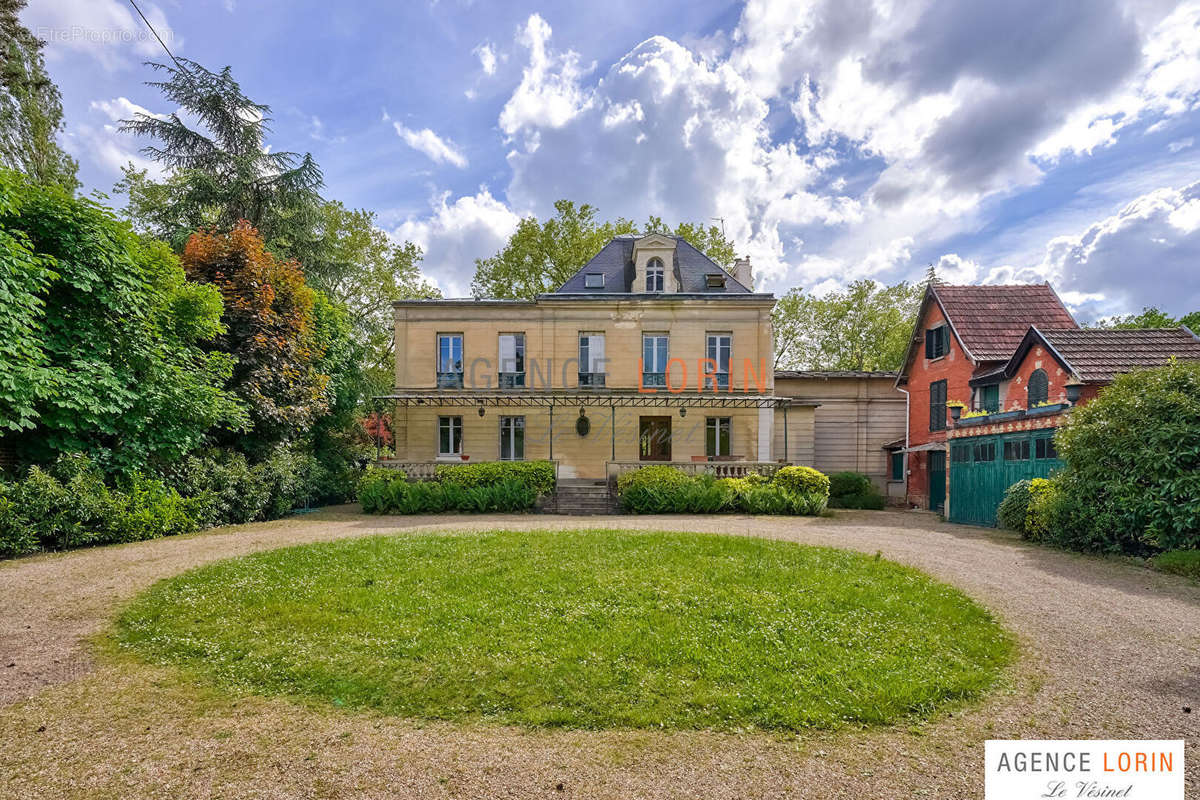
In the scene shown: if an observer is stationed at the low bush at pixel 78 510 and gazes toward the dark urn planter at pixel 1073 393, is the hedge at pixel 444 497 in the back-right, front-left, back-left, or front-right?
front-left

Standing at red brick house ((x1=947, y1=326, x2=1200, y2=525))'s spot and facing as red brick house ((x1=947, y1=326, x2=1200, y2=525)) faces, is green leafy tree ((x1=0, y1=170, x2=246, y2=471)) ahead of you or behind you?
ahead

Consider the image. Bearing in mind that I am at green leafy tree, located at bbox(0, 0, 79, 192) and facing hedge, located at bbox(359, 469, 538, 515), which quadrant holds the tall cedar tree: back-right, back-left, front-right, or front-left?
front-left

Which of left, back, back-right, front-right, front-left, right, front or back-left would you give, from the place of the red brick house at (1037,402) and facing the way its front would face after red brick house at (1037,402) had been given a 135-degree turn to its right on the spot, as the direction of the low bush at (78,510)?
back-left

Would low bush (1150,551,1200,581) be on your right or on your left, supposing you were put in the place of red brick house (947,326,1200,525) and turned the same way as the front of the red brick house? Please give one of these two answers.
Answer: on your left

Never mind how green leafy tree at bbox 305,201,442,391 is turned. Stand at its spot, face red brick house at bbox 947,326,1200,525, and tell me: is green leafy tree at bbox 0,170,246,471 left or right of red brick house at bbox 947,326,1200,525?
right

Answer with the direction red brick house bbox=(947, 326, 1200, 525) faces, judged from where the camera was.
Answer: facing the viewer and to the left of the viewer

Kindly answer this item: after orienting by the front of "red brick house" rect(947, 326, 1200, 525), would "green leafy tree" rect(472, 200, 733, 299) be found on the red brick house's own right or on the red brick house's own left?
on the red brick house's own right
